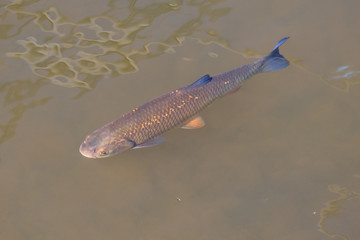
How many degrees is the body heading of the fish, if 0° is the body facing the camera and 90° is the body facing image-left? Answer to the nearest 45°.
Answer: approximately 45°
